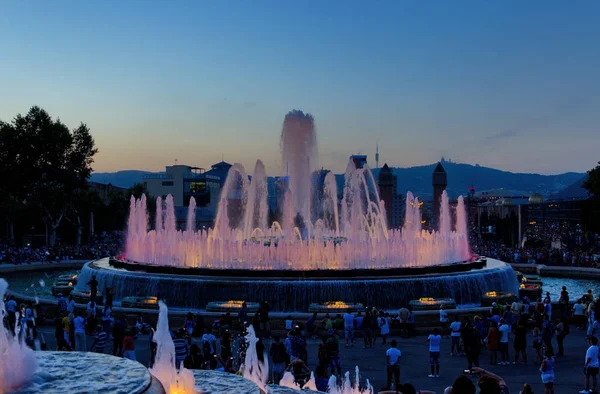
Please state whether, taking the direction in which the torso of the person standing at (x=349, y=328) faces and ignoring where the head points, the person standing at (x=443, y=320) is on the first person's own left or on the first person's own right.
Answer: on the first person's own right

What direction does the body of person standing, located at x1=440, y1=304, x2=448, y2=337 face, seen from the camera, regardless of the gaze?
away from the camera

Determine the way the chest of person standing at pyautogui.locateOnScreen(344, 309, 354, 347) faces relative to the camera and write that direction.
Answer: away from the camera

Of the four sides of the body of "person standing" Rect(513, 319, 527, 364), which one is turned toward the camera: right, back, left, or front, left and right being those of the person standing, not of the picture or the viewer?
back

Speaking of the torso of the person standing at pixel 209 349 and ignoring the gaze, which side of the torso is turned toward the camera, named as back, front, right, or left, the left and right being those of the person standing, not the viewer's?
back

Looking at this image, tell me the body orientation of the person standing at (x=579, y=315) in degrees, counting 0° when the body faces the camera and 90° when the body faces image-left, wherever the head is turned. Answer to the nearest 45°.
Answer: approximately 180°

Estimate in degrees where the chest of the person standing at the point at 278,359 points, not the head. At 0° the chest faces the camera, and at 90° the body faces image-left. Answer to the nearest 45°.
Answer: approximately 180°

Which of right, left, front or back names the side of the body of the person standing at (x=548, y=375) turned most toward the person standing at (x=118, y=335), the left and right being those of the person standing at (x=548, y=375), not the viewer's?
left
